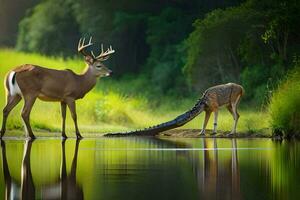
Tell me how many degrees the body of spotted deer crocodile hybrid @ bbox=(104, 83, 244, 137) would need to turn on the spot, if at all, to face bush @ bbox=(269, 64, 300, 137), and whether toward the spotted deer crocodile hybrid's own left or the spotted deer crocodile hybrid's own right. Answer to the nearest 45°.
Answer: approximately 135° to the spotted deer crocodile hybrid's own left

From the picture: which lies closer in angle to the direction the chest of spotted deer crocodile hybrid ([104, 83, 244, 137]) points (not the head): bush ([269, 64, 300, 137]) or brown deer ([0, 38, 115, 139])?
the brown deer

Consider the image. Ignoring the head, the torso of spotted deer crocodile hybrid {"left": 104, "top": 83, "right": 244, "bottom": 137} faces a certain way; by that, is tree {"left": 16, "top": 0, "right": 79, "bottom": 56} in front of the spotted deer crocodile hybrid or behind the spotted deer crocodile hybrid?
in front

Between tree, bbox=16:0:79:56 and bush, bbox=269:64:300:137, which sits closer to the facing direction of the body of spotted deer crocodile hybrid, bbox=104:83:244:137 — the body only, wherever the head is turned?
the tree

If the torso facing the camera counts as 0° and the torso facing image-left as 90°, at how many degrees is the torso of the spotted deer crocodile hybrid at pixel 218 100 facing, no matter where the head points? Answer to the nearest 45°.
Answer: approximately 90°

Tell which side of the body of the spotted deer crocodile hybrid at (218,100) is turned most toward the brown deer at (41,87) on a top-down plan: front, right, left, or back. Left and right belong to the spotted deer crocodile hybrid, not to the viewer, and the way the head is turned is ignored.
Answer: front
